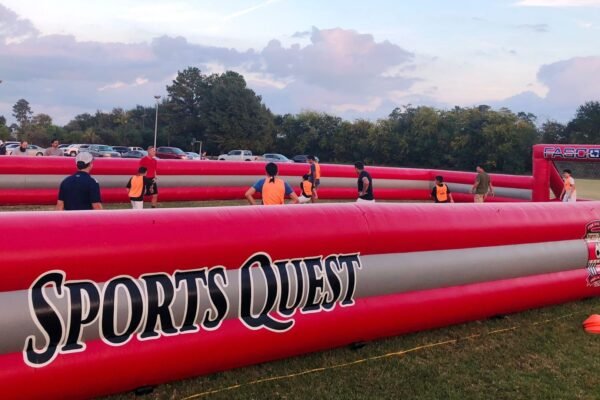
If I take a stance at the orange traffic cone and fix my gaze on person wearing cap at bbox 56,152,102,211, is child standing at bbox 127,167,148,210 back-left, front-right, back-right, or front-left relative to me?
front-right

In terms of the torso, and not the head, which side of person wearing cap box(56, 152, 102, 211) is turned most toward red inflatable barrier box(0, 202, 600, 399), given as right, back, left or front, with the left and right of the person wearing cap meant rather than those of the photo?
back

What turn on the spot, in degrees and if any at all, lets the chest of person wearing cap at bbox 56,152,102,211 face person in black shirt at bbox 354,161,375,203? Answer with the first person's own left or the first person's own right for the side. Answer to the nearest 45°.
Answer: approximately 45° to the first person's own right

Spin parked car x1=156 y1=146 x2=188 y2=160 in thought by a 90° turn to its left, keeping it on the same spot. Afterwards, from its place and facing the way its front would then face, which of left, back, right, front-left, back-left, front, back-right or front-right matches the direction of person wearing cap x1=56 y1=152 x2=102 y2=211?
back

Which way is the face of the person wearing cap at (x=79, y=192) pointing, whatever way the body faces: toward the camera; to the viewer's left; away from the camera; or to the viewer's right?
away from the camera

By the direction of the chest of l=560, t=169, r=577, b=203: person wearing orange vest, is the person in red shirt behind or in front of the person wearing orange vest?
in front

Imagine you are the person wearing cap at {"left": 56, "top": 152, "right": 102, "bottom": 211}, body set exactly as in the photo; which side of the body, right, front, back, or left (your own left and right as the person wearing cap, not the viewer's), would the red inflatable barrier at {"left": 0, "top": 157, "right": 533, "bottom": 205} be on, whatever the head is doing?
front

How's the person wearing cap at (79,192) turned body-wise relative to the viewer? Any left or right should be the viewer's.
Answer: facing away from the viewer

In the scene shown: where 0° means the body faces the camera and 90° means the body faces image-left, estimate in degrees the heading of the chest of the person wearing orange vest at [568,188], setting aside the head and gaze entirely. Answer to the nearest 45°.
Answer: approximately 90°
